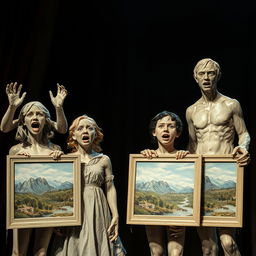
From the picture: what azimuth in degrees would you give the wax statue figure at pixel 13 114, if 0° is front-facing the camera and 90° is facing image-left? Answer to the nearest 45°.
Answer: approximately 0°

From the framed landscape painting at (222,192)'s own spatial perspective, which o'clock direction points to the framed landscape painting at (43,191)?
the framed landscape painting at (43,191) is roughly at 3 o'clock from the framed landscape painting at (222,192).

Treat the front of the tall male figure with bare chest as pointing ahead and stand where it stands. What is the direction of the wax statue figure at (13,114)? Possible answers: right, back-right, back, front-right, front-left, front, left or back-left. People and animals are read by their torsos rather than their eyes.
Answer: right

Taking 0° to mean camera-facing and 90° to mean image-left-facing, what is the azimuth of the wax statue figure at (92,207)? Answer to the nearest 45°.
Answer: approximately 0°

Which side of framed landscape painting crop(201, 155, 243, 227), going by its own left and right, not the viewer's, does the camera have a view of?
front

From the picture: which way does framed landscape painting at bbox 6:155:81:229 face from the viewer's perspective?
toward the camera

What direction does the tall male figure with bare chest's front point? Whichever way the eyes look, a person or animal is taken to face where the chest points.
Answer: toward the camera

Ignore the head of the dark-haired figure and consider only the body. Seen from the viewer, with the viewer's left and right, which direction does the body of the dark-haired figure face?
facing the viewer

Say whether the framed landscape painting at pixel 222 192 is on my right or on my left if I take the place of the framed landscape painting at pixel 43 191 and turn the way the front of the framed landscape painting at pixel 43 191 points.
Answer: on my left
